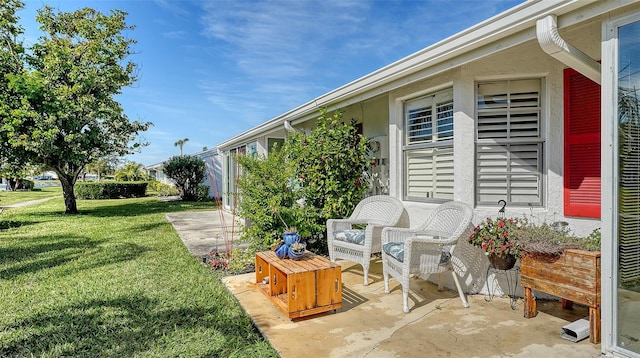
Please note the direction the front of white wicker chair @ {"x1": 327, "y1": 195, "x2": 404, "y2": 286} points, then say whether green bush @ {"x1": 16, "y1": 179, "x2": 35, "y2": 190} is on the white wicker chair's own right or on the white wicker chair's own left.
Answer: on the white wicker chair's own right

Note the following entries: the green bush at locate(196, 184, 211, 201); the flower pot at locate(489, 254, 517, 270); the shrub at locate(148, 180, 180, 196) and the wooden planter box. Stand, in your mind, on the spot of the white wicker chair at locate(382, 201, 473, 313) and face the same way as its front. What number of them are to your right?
2

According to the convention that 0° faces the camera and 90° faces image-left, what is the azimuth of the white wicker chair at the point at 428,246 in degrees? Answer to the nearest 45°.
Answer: approximately 45°

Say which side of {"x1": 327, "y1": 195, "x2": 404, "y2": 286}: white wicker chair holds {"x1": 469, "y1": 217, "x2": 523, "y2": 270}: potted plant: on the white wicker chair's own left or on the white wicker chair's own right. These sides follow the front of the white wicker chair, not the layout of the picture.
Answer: on the white wicker chair's own left

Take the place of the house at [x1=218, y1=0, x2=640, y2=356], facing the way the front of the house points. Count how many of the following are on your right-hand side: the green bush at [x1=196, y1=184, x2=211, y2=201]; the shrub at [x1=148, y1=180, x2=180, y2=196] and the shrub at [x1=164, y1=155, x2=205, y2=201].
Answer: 3

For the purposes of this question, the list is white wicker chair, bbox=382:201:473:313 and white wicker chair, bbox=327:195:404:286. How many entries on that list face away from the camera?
0

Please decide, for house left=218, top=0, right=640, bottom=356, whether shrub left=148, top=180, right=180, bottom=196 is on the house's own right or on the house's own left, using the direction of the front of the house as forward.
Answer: on the house's own right

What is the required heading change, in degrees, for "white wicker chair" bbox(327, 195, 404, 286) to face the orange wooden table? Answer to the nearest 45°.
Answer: approximately 45° to its left

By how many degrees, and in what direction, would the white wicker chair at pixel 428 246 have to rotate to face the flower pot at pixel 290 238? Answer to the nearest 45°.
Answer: approximately 45° to its right

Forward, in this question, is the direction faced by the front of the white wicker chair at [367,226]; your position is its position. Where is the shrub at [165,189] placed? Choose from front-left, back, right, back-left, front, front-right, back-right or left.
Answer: right

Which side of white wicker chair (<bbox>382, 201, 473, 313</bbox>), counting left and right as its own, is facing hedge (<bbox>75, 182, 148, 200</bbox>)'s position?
right

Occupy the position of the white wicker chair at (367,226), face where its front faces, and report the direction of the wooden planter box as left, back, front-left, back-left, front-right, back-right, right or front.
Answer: left

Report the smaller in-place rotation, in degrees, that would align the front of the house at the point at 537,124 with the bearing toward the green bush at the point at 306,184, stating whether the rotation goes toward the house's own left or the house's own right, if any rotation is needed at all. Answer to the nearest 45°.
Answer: approximately 45° to the house's own right

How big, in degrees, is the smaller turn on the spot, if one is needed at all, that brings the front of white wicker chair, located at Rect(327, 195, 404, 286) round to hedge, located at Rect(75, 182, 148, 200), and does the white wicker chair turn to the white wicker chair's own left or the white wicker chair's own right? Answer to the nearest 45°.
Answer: approximately 90° to the white wicker chair's own right

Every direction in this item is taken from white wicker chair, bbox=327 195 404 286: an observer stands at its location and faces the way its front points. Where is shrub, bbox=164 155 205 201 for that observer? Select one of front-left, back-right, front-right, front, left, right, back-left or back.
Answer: right

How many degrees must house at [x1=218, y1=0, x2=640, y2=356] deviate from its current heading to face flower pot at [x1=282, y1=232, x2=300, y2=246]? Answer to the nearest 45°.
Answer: approximately 45° to its right

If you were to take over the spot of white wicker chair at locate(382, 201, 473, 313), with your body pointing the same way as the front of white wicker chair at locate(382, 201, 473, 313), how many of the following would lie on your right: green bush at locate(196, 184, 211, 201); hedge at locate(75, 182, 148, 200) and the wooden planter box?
2

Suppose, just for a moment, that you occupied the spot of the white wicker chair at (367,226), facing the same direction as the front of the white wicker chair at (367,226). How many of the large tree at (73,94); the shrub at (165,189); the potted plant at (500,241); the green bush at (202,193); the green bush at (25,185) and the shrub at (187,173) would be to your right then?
5
